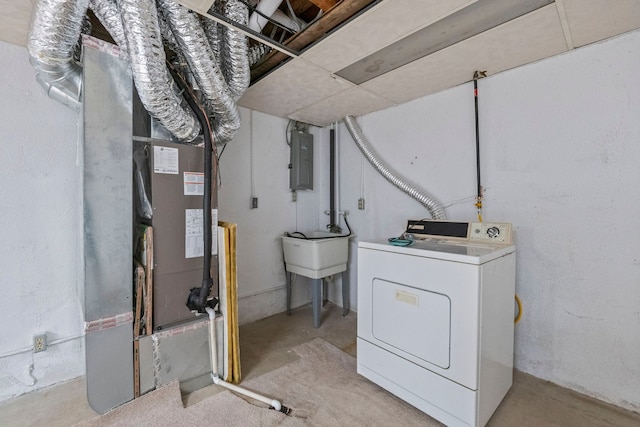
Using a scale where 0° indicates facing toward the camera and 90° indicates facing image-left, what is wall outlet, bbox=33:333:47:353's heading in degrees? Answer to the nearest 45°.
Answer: approximately 315°

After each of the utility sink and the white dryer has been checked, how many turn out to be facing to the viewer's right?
0

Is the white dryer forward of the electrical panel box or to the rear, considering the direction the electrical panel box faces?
forward

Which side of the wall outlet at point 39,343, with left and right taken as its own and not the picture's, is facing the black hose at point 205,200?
left

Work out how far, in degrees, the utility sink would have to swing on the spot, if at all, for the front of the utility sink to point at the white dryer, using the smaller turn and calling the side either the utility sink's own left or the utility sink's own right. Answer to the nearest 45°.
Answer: approximately 90° to the utility sink's own left

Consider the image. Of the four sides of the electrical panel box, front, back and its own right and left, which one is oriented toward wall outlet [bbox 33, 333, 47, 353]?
right
